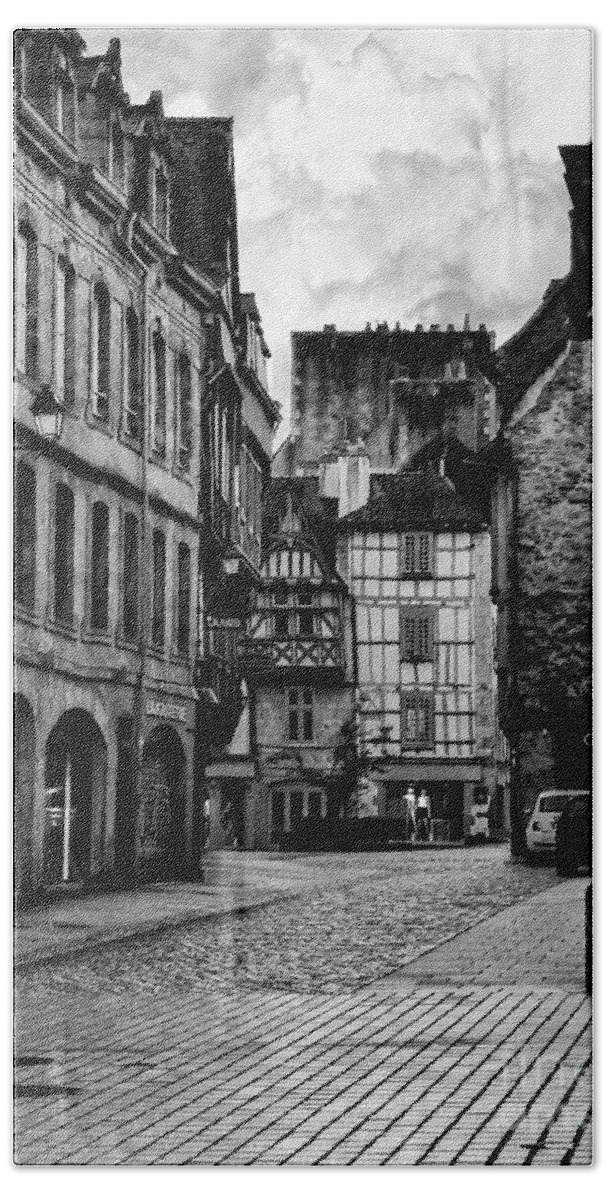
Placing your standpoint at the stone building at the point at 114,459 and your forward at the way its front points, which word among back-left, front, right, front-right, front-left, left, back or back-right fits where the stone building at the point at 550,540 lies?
front-left

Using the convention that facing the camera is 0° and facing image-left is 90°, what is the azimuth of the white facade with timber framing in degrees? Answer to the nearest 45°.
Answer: approximately 0°

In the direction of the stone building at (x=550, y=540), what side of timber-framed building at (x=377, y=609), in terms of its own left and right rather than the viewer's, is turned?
left

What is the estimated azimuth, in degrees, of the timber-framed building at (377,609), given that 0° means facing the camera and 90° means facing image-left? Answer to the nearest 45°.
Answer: approximately 0°

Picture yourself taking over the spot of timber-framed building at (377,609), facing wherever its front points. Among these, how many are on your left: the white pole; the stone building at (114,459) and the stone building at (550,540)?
1

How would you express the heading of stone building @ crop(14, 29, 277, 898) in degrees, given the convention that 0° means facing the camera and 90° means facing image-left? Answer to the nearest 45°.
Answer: approximately 315°

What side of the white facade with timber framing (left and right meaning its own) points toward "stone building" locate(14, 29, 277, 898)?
front
